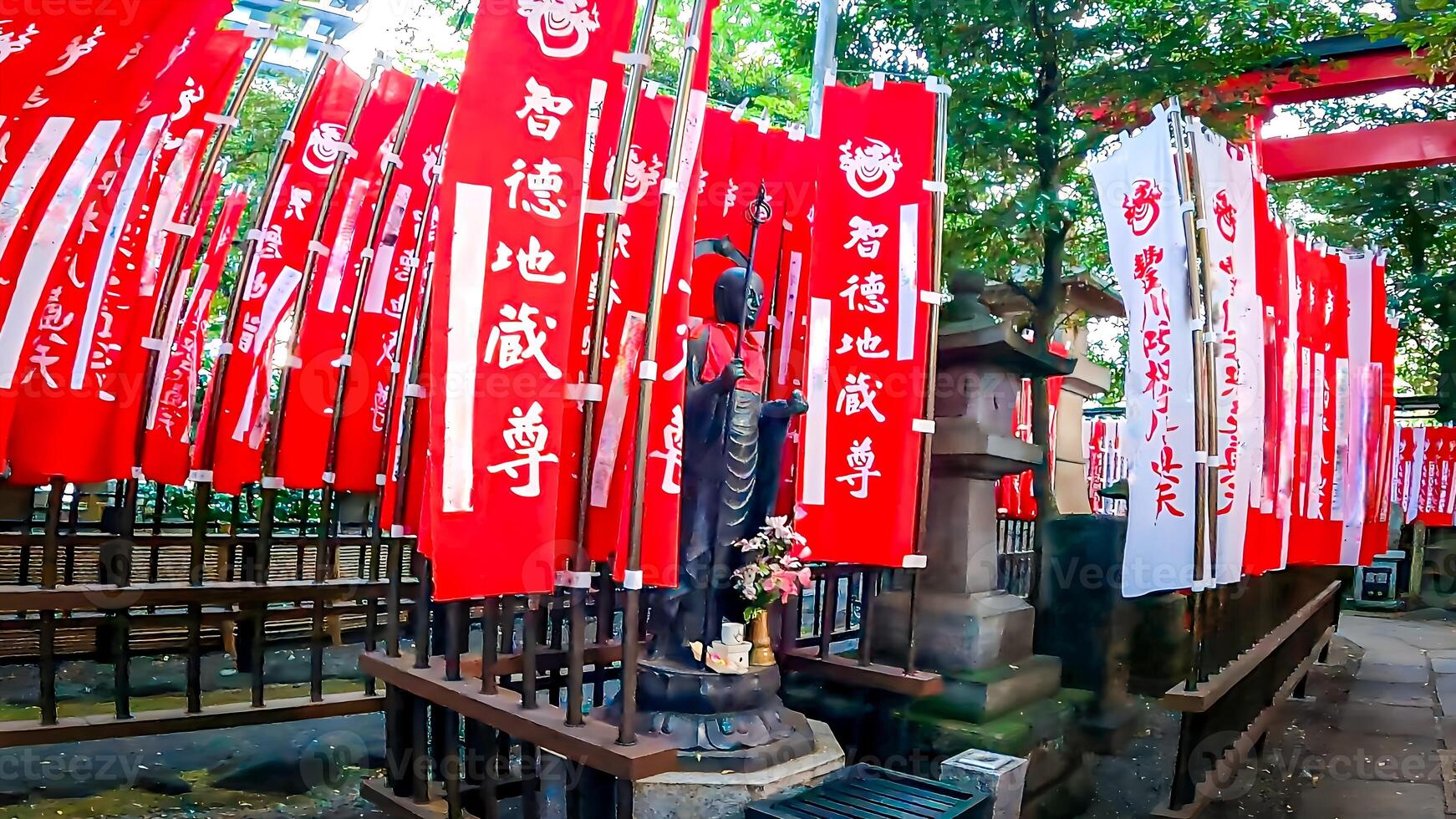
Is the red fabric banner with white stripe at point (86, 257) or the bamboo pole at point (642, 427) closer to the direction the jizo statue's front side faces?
the bamboo pole

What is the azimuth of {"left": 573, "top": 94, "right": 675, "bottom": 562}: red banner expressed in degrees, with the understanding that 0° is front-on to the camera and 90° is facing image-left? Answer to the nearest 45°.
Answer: approximately 0°

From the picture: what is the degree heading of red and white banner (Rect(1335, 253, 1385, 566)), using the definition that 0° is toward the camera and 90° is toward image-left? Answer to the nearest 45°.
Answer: approximately 0°

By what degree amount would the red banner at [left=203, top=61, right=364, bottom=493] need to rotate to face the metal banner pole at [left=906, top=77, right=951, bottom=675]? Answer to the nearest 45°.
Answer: approximately 45° to its left

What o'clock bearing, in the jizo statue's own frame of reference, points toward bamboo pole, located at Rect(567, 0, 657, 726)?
The bamboo pole is roughly at 2 o'clock from the jizo statue.

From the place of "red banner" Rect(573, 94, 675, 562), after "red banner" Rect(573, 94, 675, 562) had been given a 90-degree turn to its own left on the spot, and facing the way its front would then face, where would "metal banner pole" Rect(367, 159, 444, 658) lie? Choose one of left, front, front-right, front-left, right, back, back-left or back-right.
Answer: back-left

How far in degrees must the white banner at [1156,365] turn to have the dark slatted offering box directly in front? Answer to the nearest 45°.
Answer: approximately 45° to its right

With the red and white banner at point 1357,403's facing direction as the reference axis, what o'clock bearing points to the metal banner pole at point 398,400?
The metal banner pole is roughly at 1 o'clock from the red and white banner.
